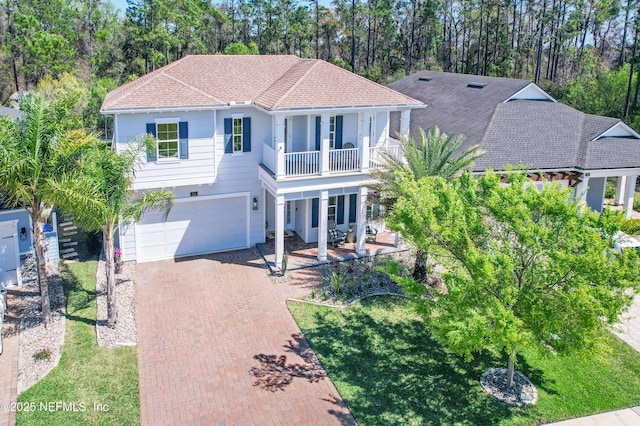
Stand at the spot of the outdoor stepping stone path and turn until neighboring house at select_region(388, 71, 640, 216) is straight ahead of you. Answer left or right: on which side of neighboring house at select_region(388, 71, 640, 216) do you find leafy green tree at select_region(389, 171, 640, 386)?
right

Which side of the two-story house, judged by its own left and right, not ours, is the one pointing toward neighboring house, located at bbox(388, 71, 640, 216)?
left

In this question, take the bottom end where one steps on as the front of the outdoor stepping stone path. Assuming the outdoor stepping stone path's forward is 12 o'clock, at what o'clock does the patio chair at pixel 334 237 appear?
The patio chair is roughly at 10 o'clock from the outdoor stepping stone path.

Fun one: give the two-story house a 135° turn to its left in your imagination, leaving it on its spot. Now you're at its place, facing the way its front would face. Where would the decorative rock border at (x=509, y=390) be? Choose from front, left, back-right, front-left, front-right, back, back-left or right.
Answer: right

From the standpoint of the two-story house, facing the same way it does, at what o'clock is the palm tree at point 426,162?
The palm tree is roughly at 10 o'clock from the two-story house.

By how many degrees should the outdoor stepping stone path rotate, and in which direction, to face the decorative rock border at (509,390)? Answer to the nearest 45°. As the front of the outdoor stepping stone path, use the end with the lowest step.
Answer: approximately 45° to its left

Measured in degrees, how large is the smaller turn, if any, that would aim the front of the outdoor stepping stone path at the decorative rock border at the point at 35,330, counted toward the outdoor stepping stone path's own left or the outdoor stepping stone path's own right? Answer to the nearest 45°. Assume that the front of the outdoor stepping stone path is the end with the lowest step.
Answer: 0° — it already faces it

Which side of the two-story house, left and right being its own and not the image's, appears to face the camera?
front

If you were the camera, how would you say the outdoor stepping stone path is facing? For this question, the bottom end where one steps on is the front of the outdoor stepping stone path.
facing the viewer
